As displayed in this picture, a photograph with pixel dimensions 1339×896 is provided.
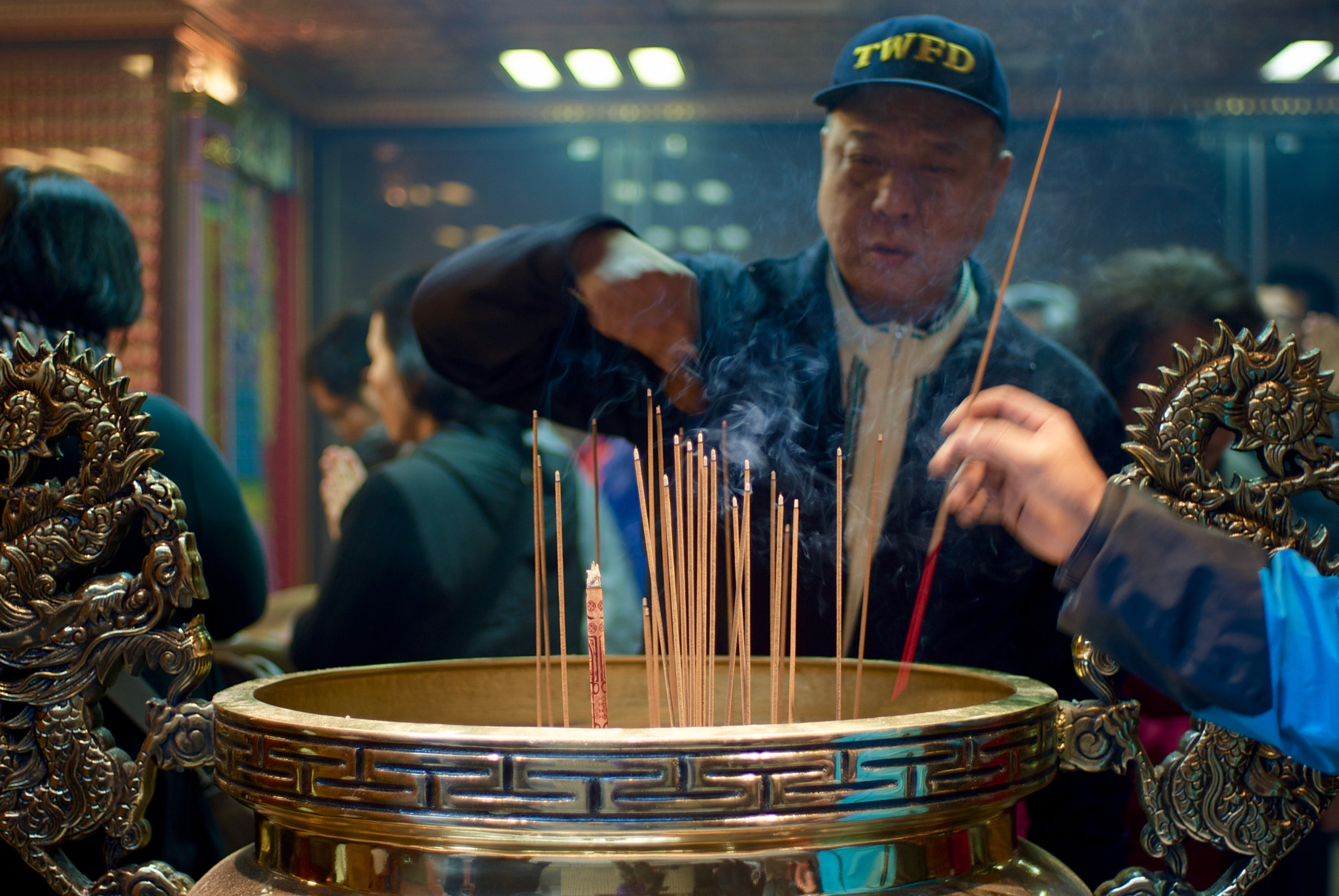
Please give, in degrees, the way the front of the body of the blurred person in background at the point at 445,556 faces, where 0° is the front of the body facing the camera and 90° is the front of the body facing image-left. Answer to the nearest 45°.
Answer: approximately 135°

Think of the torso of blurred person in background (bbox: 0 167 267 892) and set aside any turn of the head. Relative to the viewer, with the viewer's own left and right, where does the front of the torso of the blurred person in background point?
facing away from the viewer

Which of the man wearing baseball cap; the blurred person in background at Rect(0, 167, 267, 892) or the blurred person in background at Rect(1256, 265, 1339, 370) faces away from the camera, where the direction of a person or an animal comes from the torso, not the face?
the blurred person in background at Rect(0, 167, 267, 892)

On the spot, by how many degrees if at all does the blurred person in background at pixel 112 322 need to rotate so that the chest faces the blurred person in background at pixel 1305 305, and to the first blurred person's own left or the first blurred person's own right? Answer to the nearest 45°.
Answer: approximately 90° to the first blurred person's own right

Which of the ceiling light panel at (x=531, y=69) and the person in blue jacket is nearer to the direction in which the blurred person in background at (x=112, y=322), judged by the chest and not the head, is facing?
the ceiling light panel

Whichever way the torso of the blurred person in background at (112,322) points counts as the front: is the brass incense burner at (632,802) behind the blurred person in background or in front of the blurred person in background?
behind

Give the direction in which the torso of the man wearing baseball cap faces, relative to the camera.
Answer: toward the camera

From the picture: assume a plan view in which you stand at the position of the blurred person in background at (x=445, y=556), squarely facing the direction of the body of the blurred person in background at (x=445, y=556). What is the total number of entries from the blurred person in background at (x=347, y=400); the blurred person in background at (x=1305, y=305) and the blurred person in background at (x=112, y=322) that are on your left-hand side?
1

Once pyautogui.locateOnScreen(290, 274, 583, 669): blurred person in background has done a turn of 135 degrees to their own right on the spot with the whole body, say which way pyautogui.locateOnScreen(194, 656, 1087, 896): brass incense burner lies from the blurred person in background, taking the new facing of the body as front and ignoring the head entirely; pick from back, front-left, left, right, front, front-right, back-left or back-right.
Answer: right

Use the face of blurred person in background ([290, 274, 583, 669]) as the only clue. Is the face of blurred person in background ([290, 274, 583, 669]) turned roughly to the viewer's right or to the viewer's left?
to the viewer's left

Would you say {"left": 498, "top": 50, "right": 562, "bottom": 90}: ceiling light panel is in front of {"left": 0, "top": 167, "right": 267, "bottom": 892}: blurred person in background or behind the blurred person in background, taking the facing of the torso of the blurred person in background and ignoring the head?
in front
